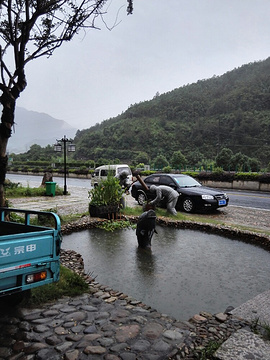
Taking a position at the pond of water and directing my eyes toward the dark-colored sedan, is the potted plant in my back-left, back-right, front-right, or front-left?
front-left

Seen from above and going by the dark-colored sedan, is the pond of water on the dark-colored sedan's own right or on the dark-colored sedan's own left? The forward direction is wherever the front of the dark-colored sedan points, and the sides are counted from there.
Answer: on the dark-colored sedan's own right

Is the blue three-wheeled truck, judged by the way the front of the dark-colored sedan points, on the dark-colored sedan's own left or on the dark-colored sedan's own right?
on the dark-colored sedan's own right

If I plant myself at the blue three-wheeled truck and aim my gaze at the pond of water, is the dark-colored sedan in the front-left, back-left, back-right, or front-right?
front-left

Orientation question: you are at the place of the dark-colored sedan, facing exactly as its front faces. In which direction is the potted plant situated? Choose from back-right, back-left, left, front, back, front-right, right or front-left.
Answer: right

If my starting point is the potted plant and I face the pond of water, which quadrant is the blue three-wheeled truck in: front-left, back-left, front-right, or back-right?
front-right

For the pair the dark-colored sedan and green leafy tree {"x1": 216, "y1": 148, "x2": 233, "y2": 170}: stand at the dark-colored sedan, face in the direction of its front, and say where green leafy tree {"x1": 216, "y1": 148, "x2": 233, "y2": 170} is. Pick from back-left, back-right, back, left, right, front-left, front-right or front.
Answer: back-left

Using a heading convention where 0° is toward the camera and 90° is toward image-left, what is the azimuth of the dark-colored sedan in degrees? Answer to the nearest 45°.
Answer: approximately 315°

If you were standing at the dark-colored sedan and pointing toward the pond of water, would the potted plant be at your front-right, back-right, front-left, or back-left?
front-right

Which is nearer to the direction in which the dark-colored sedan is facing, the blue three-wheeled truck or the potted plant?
the blue three-wheeled truck
